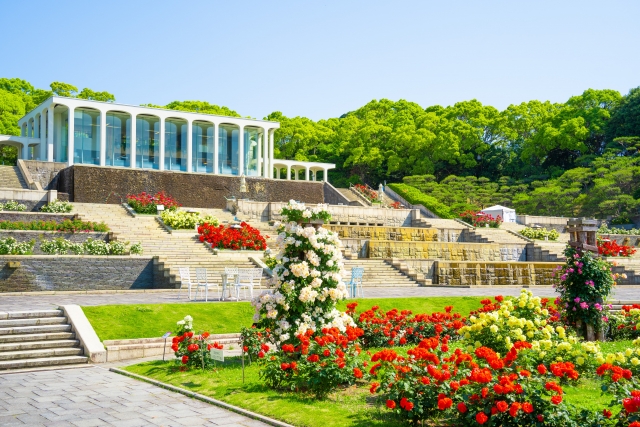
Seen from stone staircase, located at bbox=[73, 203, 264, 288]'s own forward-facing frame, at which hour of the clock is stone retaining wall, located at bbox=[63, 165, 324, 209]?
The stone retaining wall is roughly at 6 o'clock from the stone staircase.

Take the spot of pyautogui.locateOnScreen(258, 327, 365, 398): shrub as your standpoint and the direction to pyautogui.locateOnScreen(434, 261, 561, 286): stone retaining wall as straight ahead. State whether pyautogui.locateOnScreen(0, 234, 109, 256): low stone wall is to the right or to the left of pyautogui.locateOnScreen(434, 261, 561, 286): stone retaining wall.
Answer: left

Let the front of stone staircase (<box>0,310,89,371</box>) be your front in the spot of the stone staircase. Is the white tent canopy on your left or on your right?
on your left

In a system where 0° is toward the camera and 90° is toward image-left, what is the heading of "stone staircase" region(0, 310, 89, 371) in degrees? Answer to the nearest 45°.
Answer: approximately 0°

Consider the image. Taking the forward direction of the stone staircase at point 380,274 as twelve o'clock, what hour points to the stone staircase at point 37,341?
the stone staircase at point 37,341 is roughly at 1 o'clock from the stone staircase at point 380,274.

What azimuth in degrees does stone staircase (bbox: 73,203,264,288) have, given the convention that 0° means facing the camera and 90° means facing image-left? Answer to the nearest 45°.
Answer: approximately 0°

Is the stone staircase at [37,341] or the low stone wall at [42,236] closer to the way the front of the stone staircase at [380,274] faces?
the stone staircase

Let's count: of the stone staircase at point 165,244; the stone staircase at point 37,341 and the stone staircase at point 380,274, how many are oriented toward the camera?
3

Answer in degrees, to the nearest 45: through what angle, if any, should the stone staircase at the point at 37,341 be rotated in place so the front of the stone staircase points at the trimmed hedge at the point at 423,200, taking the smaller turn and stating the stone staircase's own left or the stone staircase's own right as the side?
approximately 135° to the stone staircase's own left

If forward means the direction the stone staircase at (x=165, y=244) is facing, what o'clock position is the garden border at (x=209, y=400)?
The garden border is roughly at 12 o'clock from the stone staircase.

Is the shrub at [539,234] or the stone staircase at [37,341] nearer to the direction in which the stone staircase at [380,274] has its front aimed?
the stone staircase

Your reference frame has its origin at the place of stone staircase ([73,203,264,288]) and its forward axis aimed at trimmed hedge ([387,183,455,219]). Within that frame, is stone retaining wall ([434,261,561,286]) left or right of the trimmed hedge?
right
